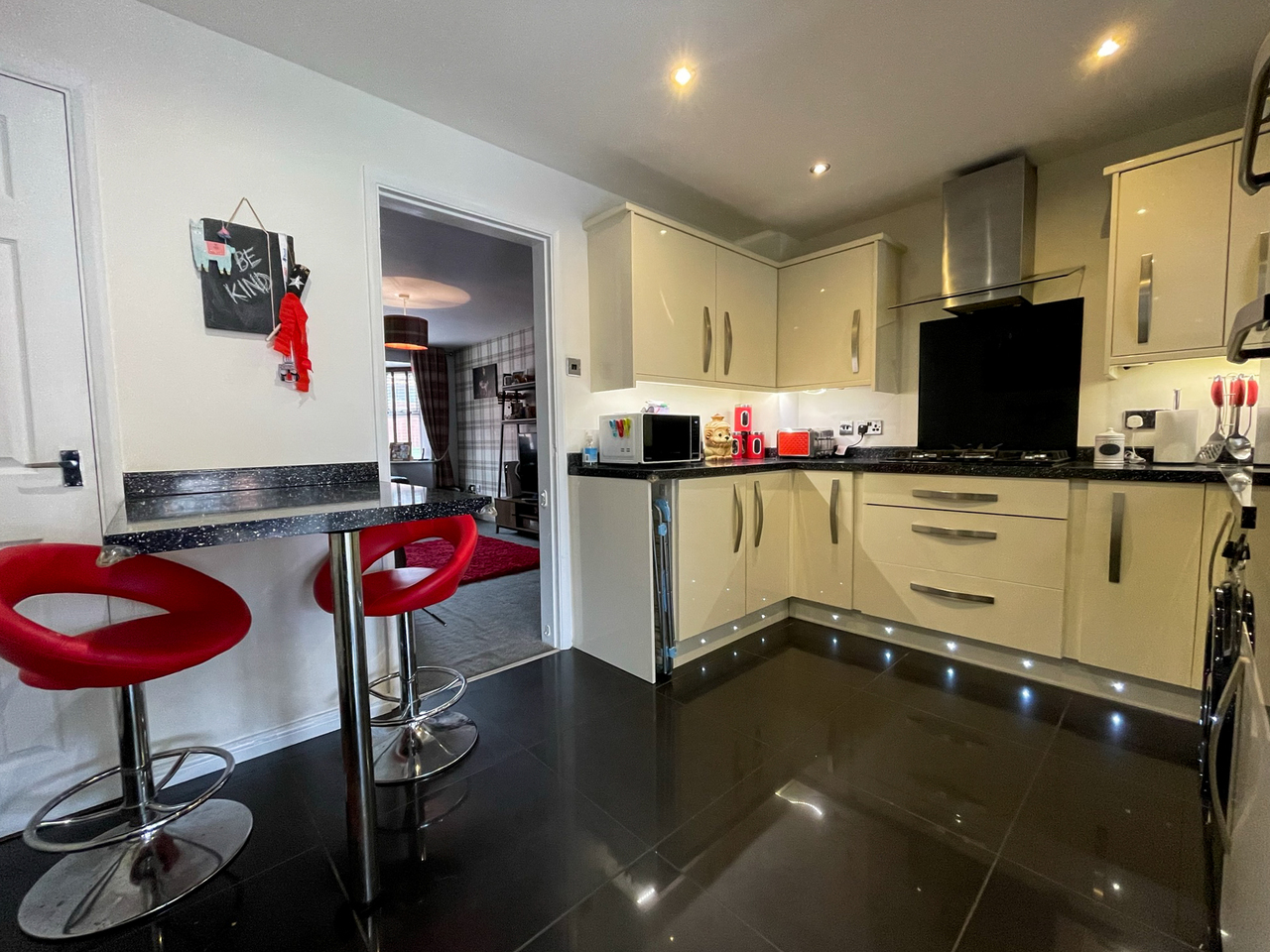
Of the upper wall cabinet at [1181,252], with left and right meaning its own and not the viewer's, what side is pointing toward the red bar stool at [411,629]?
front

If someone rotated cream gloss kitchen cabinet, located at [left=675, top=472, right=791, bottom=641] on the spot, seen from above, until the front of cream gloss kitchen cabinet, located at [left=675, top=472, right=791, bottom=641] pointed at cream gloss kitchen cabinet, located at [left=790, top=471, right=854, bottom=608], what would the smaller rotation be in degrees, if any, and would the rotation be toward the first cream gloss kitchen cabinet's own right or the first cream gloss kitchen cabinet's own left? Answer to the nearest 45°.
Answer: approximately 90° to the first cream gloss kitchen cabinet's own left

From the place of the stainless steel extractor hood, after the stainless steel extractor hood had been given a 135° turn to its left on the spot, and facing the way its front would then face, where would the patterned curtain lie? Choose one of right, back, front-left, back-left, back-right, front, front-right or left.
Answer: back

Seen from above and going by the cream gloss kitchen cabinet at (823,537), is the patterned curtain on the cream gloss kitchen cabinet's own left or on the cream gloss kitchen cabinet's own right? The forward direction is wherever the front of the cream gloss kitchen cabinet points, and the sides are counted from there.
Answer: on the cream gloss kitchen cabinet's own right

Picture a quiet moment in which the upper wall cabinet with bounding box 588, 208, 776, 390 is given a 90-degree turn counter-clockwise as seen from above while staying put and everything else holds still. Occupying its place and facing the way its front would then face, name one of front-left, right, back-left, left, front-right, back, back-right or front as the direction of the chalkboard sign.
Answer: back

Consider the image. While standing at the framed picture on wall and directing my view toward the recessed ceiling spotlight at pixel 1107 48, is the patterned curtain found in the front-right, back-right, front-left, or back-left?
back-right

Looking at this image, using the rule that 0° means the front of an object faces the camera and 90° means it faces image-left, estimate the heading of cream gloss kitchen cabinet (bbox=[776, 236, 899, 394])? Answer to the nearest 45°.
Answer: approximately 45°

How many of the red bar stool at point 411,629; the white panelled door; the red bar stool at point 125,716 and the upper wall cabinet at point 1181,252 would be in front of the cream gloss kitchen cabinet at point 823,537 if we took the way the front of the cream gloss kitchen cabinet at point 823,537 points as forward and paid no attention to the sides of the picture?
3

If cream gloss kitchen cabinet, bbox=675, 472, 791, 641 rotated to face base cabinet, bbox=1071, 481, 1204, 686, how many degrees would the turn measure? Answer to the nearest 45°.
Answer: approximately 45° to its left

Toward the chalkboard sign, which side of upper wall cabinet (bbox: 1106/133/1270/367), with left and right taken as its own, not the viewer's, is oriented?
front

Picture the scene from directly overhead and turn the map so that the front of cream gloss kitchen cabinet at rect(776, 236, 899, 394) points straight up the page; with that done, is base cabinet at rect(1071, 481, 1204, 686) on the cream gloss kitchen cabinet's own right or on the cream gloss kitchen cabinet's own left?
on the cream gloss kitchen cabinet's own left

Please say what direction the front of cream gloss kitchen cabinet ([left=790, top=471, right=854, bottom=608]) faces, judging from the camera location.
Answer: facing the viewer and to the left of the viewer

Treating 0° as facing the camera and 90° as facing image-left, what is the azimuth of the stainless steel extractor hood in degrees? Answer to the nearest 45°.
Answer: approximately 45°
